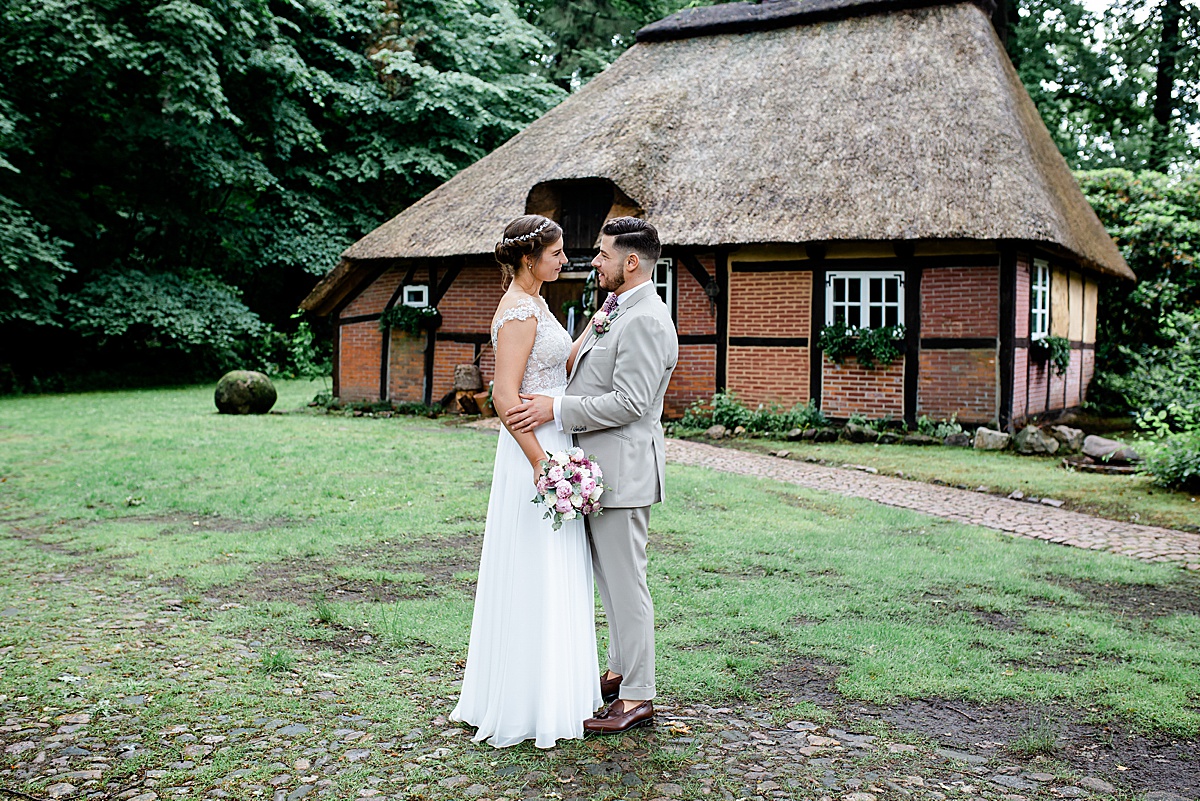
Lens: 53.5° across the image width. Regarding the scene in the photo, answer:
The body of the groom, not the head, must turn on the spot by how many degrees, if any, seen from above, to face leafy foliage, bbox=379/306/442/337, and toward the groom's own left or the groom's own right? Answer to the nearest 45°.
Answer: approximately 90° to the groom's own right

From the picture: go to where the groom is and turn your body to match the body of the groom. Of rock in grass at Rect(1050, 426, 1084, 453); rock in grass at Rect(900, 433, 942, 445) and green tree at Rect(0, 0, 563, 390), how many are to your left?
0

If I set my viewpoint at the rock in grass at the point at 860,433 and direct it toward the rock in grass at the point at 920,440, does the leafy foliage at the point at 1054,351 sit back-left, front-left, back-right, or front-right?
front-left

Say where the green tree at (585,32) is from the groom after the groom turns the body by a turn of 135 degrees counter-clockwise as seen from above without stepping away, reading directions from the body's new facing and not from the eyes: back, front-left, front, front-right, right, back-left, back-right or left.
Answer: back-left

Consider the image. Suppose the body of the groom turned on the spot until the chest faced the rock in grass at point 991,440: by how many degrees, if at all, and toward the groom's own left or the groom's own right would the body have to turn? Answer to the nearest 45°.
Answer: approximately 135° to the groom's own right

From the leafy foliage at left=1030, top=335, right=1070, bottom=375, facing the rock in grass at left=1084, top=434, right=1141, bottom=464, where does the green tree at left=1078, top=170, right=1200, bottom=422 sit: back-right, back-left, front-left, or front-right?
back-left

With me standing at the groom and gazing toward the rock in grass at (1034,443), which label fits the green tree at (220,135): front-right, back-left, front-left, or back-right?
front-left

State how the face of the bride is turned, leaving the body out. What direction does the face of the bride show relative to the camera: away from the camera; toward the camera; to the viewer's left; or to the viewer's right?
to the viewer's right

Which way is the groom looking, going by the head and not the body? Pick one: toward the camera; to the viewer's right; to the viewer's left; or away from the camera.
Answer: to the viewer's left

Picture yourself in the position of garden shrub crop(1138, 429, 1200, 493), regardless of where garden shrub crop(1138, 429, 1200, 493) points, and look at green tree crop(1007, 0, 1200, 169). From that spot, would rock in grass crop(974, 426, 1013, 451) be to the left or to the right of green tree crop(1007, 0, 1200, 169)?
left

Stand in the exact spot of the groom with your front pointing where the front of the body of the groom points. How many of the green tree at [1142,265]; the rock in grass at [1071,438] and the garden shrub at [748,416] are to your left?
0

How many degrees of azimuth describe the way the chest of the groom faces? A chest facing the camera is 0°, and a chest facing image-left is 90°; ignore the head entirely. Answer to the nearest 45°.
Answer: approximately 90°
